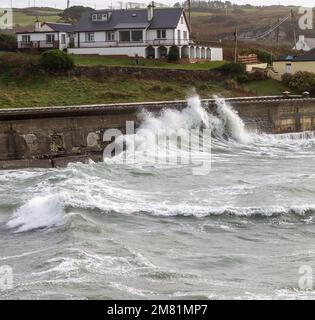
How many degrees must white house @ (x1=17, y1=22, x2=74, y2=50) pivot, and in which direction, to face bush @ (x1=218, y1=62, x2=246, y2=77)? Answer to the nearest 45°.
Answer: approximately 45° to its left

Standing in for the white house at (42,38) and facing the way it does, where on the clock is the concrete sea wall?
The concrete sea wall is roughly at 12 o'clock from the white house.

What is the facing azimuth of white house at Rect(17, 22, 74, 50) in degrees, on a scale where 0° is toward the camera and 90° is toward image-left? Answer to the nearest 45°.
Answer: approximately 0°

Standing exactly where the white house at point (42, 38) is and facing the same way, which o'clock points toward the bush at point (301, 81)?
The bush is roughly at 10 o'clock from the white house.

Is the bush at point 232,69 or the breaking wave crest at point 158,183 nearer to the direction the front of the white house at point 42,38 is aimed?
the breaking wave crest

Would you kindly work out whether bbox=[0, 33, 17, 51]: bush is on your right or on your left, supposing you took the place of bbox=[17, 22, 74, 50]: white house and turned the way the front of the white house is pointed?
on your right

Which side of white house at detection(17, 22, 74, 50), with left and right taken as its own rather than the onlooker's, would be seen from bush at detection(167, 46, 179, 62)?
left

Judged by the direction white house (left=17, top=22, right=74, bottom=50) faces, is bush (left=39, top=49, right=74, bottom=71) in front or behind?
in front
